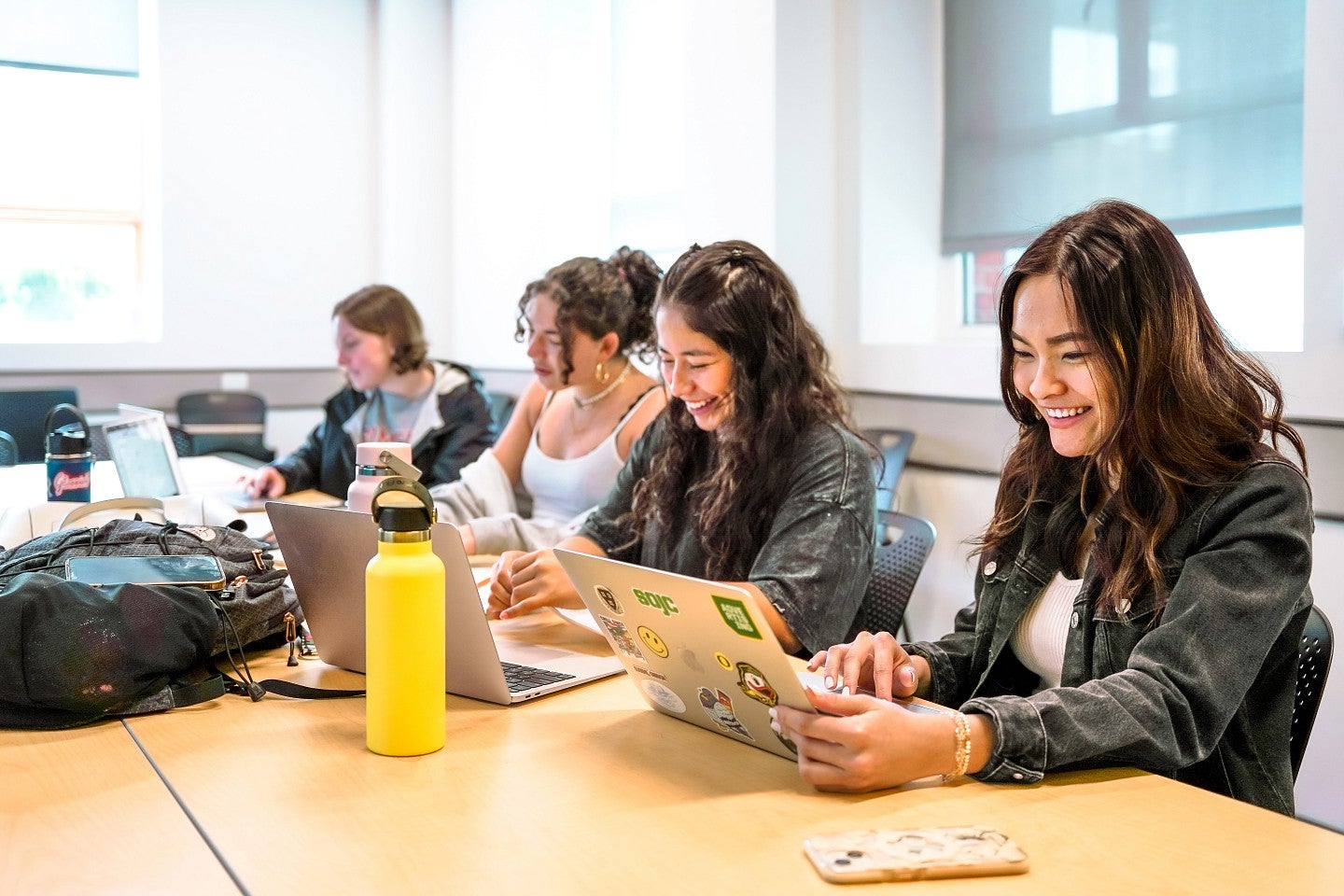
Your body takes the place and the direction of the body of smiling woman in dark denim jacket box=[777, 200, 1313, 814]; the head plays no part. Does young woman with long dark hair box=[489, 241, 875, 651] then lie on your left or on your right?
on your right

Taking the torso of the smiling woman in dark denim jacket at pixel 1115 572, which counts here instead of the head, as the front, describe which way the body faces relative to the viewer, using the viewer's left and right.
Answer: facing the viewer and to the left of the viewer

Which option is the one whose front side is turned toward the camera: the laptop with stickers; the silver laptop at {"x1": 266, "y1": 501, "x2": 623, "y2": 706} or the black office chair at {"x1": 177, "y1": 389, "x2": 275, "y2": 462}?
the black office chair

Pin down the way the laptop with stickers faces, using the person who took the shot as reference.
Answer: facing away from the viewer and to the right of the viewer

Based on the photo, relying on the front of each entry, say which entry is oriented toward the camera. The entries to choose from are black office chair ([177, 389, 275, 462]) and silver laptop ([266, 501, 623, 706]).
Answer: the black office chair

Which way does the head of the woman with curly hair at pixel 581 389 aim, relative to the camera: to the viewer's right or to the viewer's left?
to the viewer's left

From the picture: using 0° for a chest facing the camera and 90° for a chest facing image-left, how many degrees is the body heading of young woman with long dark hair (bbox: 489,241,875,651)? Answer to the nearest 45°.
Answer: approximately 45°

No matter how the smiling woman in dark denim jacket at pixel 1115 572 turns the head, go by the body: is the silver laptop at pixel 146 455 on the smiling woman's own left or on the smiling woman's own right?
on the smiling woman's own right

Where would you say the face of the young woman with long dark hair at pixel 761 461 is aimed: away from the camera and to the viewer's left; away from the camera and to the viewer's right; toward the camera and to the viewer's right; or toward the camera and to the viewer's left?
toward the camera and to the viewer's left

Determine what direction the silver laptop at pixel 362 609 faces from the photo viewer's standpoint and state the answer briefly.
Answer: facing away from the viewer and to the right of the viewer

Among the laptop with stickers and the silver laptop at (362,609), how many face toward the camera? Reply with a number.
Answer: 0

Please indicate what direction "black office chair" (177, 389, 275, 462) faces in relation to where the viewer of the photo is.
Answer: facing the viewer
